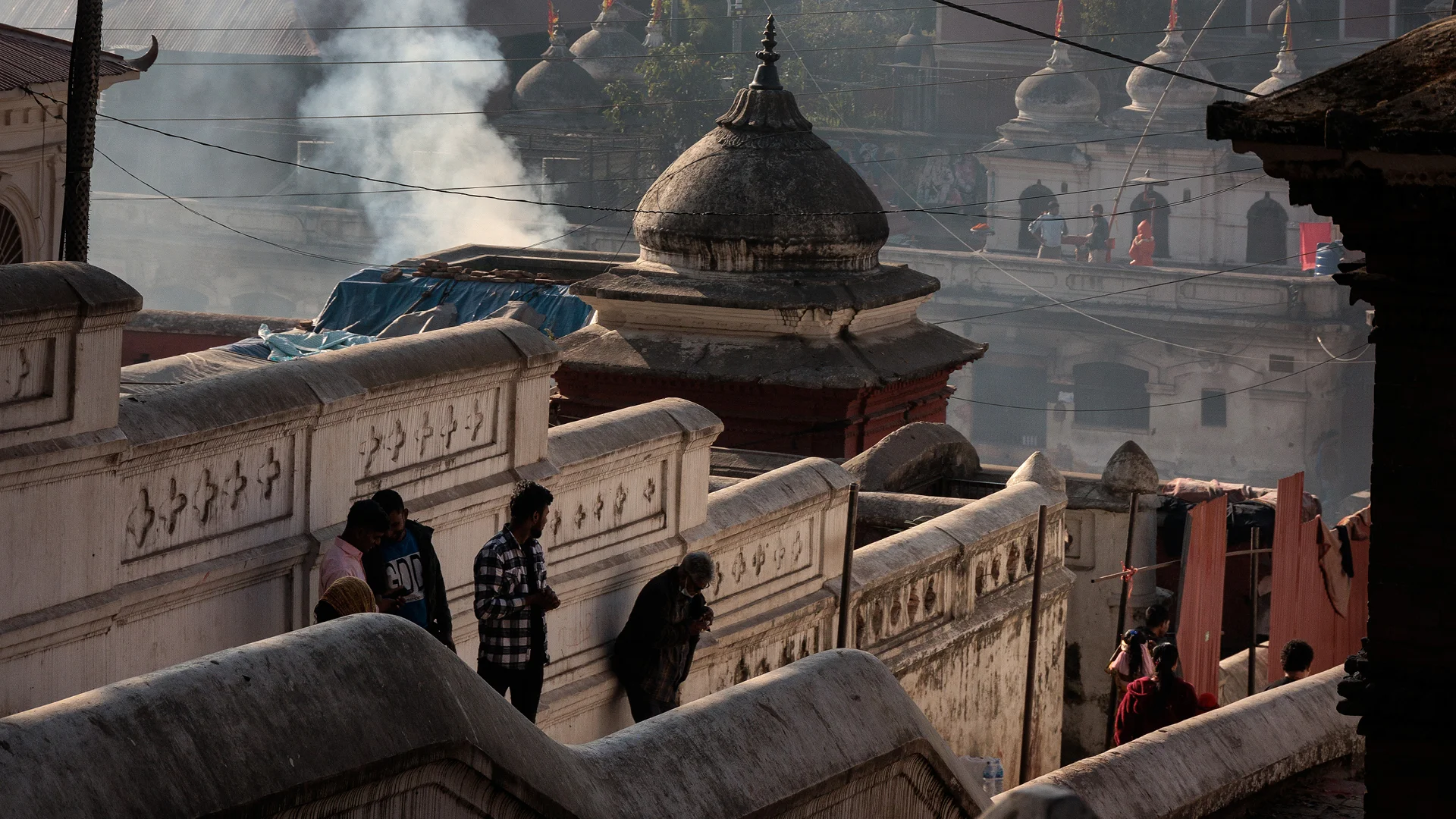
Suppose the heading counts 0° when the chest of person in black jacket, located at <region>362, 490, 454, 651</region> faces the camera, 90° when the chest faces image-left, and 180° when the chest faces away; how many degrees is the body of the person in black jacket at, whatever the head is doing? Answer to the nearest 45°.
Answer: approximately 45°

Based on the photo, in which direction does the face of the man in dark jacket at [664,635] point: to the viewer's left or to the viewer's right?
to the viewer's right

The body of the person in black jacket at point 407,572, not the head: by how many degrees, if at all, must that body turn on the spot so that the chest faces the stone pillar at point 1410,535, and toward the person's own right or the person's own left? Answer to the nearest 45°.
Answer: approximately 90° to the person's own left

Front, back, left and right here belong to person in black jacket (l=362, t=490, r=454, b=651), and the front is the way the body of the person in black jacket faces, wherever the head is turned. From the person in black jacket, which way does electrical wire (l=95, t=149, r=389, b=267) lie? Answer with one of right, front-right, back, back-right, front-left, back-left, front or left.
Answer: back-right

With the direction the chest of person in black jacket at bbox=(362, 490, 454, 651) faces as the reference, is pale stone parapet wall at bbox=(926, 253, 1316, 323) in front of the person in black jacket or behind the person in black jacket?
behind
